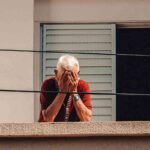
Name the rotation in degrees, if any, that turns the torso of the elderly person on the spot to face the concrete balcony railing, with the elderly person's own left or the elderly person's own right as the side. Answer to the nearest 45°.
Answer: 0° — they already face it

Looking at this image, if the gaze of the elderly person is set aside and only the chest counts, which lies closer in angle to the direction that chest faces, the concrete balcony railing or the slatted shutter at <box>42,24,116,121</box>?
the concrete balcony railing

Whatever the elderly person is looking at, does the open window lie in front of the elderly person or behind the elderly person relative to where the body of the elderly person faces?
behind

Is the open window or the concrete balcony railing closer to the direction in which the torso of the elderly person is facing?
the concrete balcony railing

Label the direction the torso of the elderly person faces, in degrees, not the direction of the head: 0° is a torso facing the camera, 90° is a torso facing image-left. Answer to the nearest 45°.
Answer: approximately 0°

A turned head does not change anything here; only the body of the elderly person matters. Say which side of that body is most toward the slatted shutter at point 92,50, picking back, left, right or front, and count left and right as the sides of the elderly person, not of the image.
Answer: back
